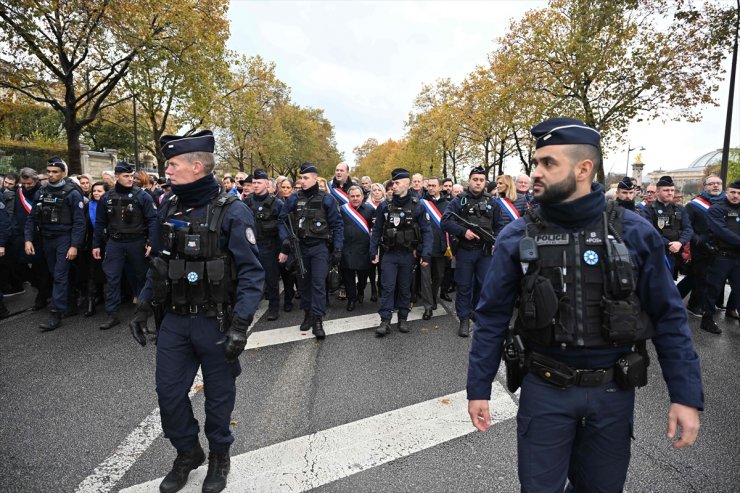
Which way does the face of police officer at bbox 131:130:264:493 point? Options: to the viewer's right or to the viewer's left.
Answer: to the viewer's left

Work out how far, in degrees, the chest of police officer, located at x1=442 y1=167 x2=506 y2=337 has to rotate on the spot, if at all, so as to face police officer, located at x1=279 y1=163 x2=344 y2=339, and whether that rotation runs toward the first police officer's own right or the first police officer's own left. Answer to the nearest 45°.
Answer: approximately 90° to the first police officer's own right

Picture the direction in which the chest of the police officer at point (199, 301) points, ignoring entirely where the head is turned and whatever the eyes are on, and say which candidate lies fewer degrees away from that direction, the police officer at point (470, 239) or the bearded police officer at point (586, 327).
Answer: the bearded police officer

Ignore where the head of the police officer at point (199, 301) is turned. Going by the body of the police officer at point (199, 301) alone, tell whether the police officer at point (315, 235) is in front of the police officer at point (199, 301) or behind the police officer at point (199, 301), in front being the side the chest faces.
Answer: behind

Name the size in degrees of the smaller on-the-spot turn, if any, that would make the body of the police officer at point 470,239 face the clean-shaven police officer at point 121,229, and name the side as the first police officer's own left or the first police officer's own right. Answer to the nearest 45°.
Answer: approximately 90° to the first police officer's own right

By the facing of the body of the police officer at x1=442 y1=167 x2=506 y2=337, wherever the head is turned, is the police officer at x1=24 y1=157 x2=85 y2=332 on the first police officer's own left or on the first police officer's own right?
on the first police officer's own right

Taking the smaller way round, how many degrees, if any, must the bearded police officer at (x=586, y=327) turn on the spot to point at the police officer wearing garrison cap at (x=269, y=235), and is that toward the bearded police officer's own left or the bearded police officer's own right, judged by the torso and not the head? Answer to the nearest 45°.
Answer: approximately 135° to the bearded police officer's own right

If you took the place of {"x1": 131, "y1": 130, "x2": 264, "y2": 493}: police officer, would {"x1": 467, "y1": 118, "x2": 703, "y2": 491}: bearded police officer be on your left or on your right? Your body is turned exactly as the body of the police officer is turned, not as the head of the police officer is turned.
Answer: on your left

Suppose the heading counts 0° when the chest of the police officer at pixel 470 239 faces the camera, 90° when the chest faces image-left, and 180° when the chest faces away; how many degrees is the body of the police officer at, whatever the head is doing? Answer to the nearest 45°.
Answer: approximately 0°

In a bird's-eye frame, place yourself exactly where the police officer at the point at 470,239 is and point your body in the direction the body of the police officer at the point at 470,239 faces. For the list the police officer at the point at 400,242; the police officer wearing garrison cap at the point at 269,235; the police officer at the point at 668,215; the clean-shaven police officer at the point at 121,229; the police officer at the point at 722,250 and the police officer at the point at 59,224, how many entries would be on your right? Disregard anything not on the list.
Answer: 4
